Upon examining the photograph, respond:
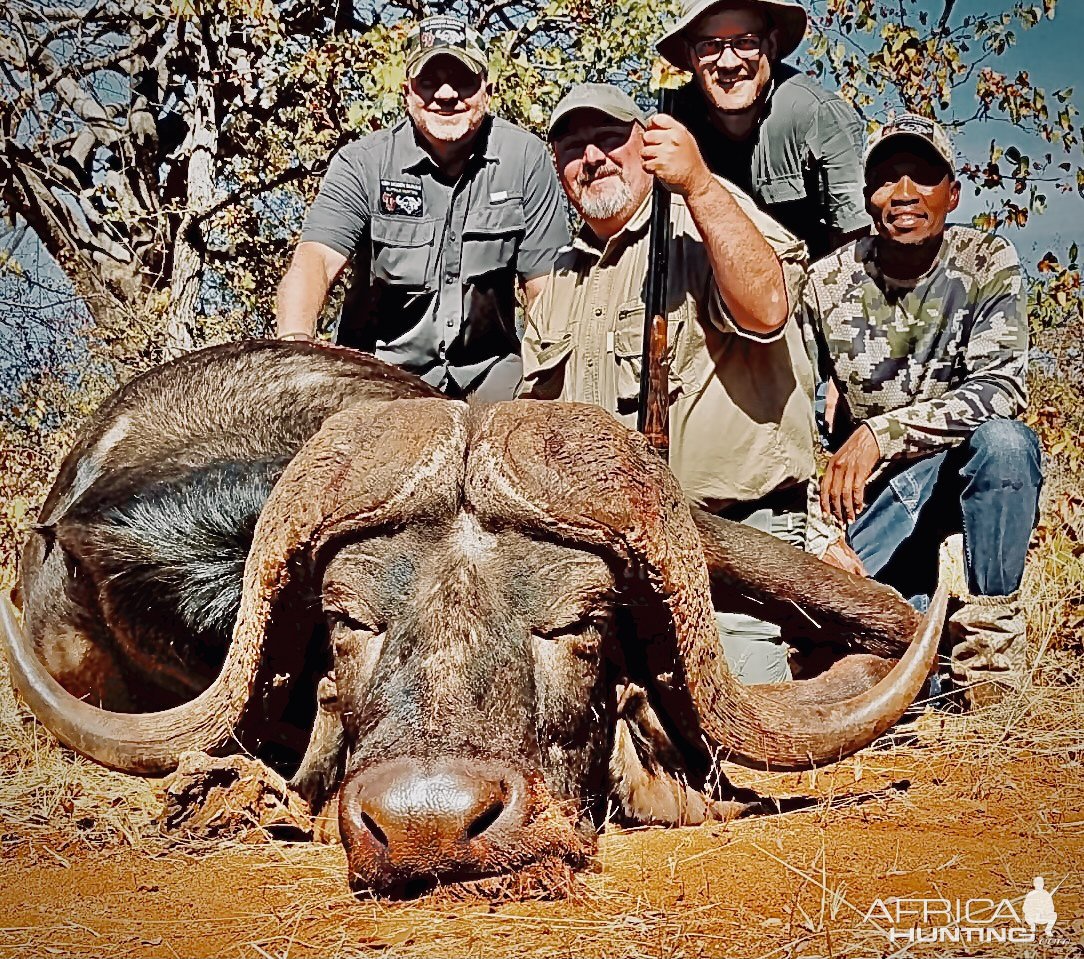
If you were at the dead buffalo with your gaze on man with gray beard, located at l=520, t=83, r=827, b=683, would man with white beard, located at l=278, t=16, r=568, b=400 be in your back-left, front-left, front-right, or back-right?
front-left

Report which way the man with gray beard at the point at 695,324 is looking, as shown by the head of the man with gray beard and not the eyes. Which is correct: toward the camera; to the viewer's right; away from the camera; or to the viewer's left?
toward the camera

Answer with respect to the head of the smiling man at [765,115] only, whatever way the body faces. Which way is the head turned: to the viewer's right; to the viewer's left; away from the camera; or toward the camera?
toward the camera

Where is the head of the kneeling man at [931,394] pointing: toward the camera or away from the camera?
toward the camera

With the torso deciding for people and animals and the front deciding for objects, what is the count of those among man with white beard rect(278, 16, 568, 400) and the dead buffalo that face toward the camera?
2

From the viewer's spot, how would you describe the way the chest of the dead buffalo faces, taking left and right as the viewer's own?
facing the viewer

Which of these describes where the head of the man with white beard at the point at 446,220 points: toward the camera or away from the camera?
toward the camera

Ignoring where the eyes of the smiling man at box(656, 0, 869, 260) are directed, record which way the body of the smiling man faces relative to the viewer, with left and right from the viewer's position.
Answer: facing the viewer and to the left of the viewer

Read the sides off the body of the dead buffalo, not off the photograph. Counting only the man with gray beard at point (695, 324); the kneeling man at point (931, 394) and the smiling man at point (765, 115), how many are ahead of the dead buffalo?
0

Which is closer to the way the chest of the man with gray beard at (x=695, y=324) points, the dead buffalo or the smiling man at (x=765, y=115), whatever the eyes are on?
the dead buffalo

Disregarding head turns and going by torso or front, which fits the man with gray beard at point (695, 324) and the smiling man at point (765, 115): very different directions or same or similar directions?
same or similar directions

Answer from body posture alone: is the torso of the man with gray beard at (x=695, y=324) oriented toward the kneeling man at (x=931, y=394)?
no

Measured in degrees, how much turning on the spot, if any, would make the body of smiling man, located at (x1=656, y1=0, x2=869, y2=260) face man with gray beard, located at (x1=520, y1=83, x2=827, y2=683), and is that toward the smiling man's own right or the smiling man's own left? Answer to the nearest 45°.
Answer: approximately 45° to the smiling man's own left

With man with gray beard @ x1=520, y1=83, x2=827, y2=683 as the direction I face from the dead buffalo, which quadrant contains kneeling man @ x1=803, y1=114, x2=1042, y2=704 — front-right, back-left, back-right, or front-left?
front-right

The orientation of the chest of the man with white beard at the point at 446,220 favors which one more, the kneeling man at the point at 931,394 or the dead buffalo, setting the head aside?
the dead buffalo

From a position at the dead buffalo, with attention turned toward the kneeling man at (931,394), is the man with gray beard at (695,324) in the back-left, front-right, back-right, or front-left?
front-left
